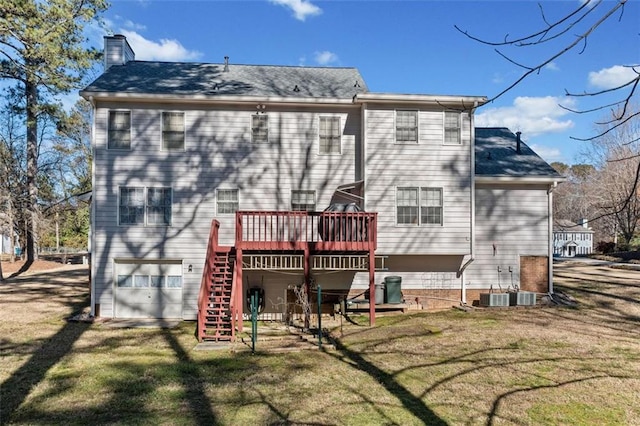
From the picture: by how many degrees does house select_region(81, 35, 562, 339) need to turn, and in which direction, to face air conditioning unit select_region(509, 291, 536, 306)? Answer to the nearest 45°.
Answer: approximately 90° to its right

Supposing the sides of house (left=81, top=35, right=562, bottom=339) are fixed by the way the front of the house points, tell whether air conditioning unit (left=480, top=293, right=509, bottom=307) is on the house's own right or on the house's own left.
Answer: on the house's own right

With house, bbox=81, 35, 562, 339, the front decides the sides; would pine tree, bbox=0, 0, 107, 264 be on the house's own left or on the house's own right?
on the house's own left

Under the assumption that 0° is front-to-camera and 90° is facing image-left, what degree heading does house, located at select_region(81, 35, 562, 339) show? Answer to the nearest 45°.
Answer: approximately 180°

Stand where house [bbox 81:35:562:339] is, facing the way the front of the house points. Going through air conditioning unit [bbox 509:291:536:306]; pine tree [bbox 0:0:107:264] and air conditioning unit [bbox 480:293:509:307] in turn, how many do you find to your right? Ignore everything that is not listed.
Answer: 2
